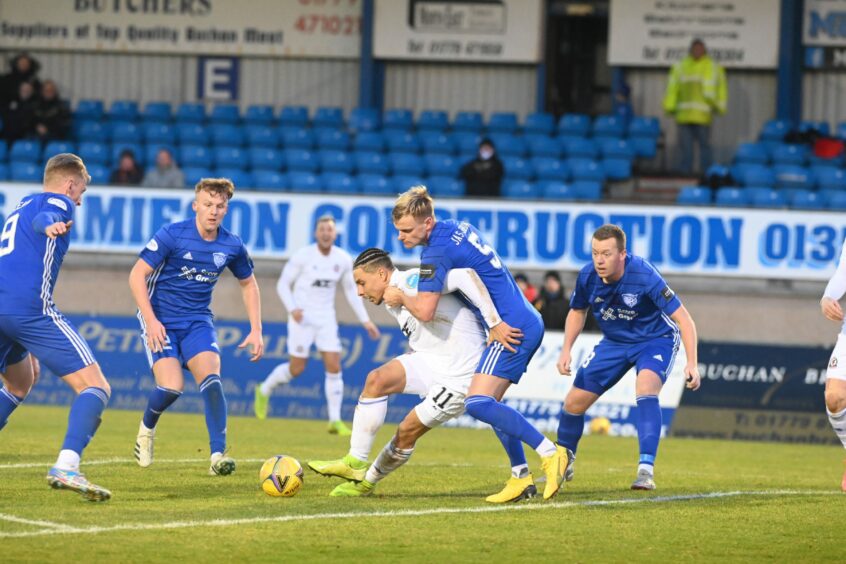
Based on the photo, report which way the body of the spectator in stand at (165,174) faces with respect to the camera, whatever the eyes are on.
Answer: toward the camera

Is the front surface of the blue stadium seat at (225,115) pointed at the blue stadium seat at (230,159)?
yes

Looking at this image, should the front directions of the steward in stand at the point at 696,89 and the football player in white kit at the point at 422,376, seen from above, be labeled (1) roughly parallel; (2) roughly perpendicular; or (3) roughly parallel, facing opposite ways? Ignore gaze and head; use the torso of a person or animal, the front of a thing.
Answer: roughly perpendicular

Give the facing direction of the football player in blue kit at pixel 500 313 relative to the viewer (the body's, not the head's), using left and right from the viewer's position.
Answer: facing to the left of the viewer

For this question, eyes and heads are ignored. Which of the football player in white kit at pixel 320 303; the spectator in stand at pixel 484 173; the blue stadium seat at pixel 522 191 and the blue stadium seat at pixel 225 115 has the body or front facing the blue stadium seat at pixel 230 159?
the blue stadium seat at pixel 225 115

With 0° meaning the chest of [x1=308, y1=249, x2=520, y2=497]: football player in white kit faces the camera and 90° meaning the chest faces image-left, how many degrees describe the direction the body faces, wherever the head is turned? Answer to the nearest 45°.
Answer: approximately 90°

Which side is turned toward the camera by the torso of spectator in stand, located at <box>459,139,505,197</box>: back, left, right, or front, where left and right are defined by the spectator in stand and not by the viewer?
front

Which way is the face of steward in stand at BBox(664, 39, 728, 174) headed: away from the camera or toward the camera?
toward the camera

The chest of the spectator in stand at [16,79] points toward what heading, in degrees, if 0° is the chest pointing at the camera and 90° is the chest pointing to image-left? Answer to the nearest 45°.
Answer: approximately 0°

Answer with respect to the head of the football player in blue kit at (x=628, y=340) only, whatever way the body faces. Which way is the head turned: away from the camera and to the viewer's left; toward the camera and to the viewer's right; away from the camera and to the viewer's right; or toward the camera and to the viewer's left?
toward the camera and to the viewer's left

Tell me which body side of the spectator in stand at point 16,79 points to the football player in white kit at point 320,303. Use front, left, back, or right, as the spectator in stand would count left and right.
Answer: front

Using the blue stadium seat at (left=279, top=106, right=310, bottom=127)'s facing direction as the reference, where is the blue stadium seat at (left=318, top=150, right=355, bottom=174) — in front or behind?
in front

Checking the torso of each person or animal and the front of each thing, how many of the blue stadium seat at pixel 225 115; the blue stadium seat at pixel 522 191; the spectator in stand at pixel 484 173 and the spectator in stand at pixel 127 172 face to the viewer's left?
0

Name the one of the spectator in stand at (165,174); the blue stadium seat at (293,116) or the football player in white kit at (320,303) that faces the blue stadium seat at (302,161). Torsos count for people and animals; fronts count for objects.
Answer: the blue stadium seat at (293,116)

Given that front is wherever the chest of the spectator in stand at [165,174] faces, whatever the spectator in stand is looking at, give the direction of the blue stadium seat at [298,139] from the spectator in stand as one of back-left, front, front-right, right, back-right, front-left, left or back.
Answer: back-left

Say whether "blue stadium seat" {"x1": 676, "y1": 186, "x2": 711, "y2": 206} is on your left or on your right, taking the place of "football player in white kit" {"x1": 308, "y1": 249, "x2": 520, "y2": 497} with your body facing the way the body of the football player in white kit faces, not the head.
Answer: on your right

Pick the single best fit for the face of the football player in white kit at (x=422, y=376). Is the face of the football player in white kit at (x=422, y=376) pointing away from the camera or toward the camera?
toward the camera

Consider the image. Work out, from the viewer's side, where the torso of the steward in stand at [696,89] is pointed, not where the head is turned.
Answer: toward the camera
